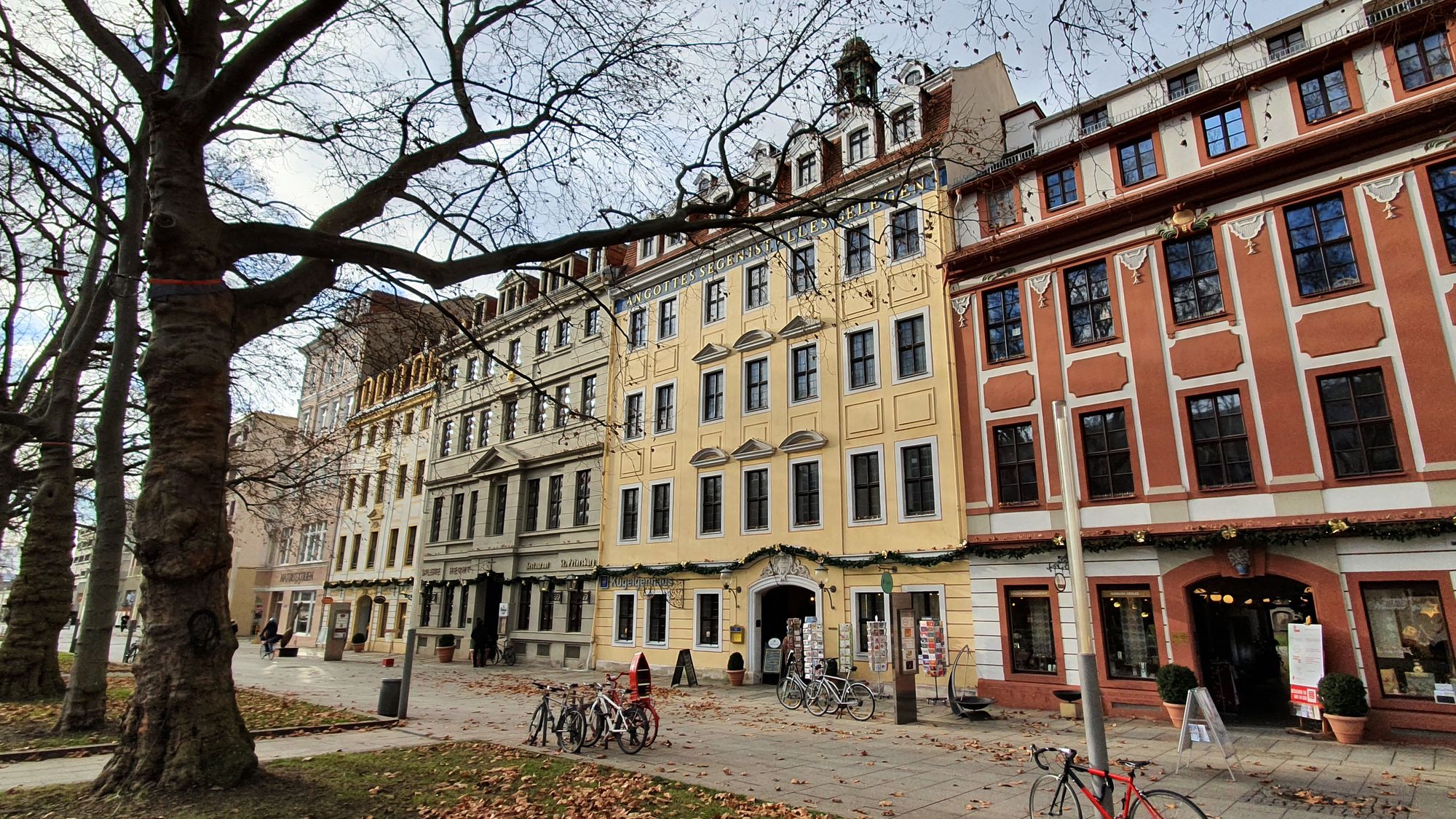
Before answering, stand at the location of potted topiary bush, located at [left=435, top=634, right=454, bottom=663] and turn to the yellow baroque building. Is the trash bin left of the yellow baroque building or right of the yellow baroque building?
right

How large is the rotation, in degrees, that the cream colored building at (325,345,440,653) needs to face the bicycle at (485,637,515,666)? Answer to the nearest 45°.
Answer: approximately 45° to its left

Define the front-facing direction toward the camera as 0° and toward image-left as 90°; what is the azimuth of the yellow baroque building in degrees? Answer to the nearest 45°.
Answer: approximately 45°

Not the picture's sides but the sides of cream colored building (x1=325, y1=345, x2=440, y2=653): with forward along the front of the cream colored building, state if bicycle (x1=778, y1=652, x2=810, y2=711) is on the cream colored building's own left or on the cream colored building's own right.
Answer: on the cream colored building's own left

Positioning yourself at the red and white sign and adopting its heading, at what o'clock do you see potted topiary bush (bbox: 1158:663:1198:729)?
The potted topiary bush is roughly at 3 o'clock from the red and white sign.

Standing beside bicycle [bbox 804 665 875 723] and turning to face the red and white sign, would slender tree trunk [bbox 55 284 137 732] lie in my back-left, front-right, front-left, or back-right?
back-right

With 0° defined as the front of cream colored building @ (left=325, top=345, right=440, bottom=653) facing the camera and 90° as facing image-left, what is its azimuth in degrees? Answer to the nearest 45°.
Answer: approximately 45°

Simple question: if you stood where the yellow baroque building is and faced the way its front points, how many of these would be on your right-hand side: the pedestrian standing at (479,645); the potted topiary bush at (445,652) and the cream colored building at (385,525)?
3

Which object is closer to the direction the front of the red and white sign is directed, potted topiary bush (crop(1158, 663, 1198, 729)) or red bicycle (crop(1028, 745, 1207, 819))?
the red bicycle
